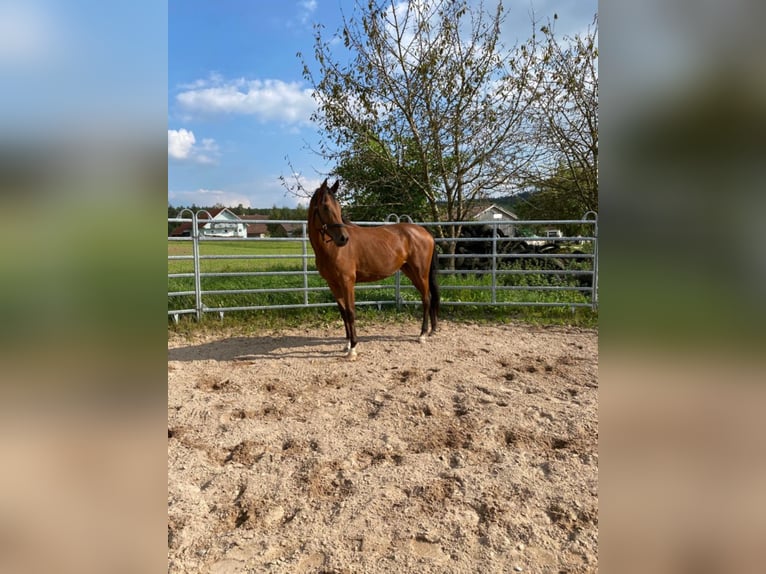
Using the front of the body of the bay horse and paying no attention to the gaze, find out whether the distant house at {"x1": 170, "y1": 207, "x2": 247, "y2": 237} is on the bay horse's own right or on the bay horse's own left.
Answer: on the bay horse's own right

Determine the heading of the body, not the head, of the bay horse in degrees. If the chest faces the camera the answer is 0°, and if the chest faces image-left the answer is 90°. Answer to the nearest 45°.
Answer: approximately 45°
